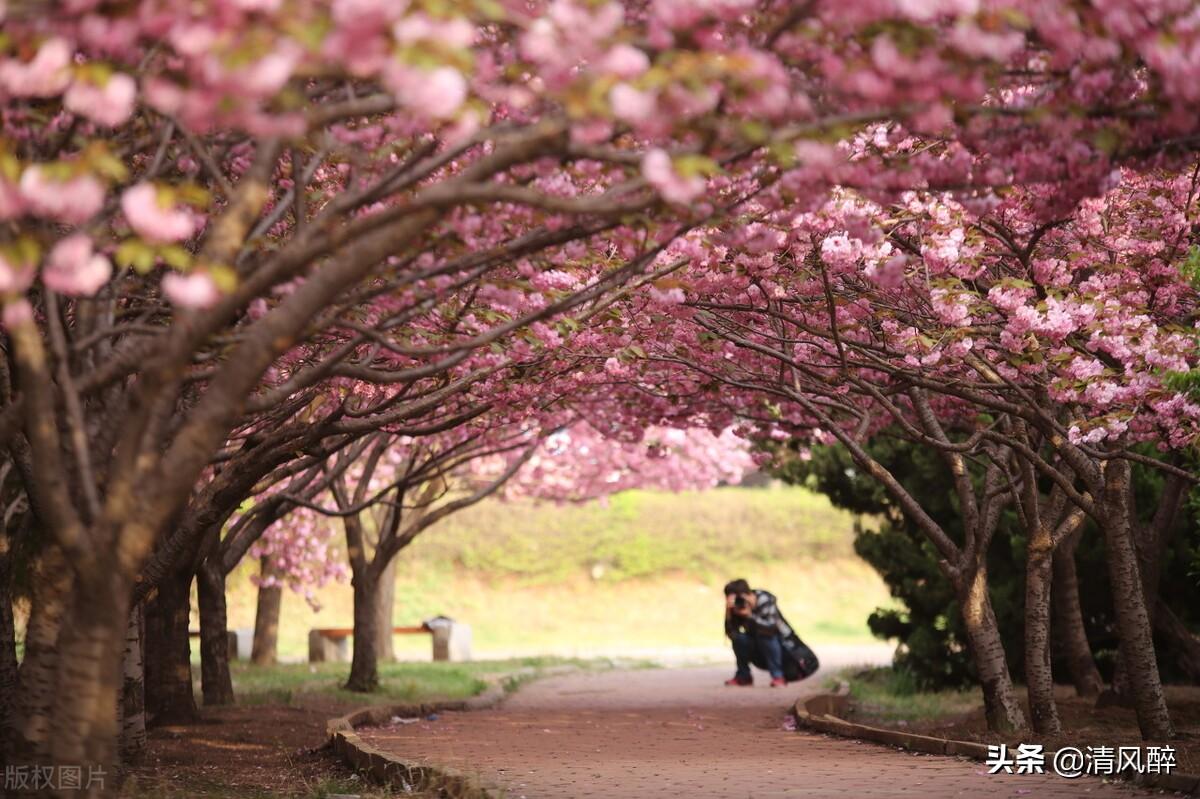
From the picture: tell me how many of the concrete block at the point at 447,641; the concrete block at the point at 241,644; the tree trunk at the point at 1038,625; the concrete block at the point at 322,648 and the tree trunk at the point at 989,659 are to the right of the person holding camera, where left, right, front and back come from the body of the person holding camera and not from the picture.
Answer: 3

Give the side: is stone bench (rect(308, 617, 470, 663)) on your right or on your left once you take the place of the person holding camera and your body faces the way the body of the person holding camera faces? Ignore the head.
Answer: on your right

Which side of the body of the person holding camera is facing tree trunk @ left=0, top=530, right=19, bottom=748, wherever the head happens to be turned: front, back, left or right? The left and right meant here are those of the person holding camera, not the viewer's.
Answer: front

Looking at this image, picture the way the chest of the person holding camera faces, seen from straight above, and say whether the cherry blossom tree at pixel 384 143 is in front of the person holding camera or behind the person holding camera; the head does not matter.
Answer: in front

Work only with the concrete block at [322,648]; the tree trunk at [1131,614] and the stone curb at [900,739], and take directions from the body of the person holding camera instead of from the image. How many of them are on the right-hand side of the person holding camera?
1

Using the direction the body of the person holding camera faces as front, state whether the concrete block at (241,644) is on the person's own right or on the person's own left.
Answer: on the person's own right

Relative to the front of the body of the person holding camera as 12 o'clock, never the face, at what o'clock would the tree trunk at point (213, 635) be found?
The tree trunk is roughly at 12 o'clock from the person holding camera.

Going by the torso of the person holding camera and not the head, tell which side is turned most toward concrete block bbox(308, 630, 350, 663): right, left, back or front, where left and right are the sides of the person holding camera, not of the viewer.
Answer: right

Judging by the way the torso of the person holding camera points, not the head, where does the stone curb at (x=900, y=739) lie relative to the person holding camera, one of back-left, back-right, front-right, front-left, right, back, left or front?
front-left

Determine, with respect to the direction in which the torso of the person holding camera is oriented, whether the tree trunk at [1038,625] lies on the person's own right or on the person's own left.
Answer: on the person's own left

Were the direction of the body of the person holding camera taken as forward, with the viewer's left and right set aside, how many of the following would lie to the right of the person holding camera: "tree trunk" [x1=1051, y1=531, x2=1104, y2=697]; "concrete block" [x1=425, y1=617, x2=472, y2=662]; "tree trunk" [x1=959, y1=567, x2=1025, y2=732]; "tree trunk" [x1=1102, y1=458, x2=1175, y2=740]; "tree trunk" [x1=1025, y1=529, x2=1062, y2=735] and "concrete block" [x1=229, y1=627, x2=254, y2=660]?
2

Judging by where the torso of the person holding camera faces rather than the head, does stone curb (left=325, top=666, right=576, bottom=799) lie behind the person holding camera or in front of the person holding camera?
in front

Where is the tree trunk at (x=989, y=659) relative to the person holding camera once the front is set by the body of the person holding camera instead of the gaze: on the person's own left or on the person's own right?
on the person's own left

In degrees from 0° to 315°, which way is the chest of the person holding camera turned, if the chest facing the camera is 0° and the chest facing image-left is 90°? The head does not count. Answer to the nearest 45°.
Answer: approximately 45°
